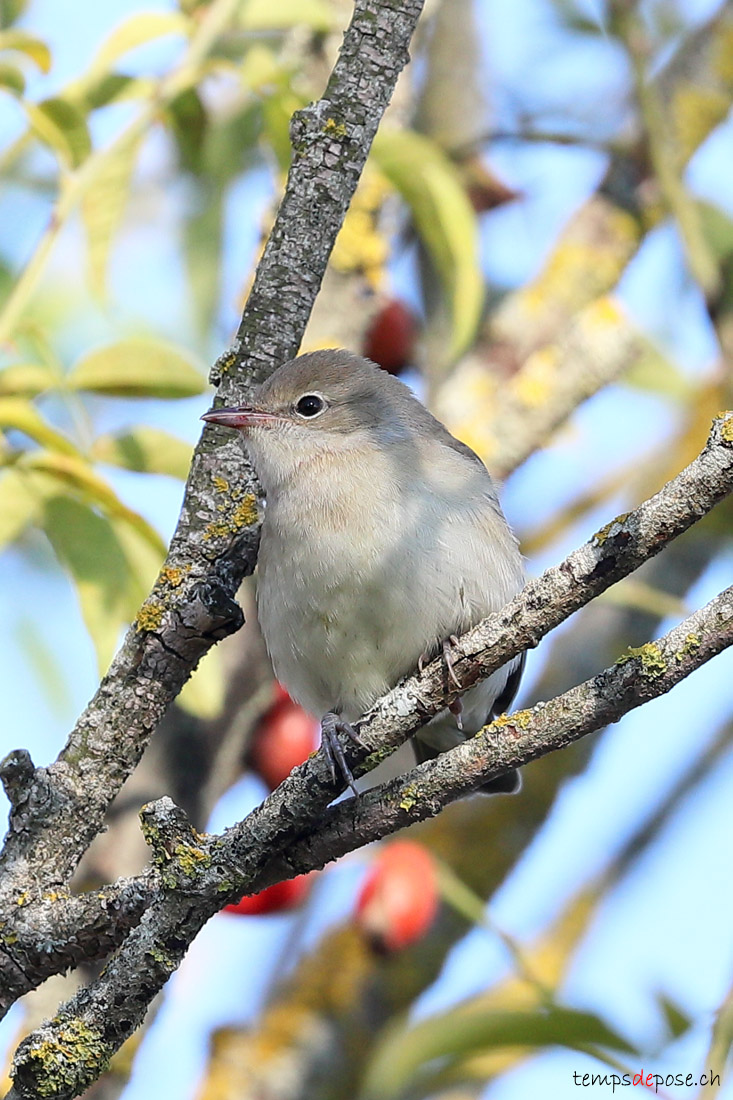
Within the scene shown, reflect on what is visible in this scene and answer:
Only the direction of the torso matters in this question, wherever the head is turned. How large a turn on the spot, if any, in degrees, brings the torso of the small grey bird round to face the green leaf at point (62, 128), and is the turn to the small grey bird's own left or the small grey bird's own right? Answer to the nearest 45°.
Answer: approximately 90° to the small grey bird's own right

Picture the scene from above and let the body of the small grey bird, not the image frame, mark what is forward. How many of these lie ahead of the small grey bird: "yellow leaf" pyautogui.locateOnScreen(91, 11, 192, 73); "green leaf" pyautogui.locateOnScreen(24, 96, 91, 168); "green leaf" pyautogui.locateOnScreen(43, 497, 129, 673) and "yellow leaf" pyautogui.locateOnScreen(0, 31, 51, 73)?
4

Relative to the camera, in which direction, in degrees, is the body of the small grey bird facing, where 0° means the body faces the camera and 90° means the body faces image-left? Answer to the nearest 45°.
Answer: approximately 45°
